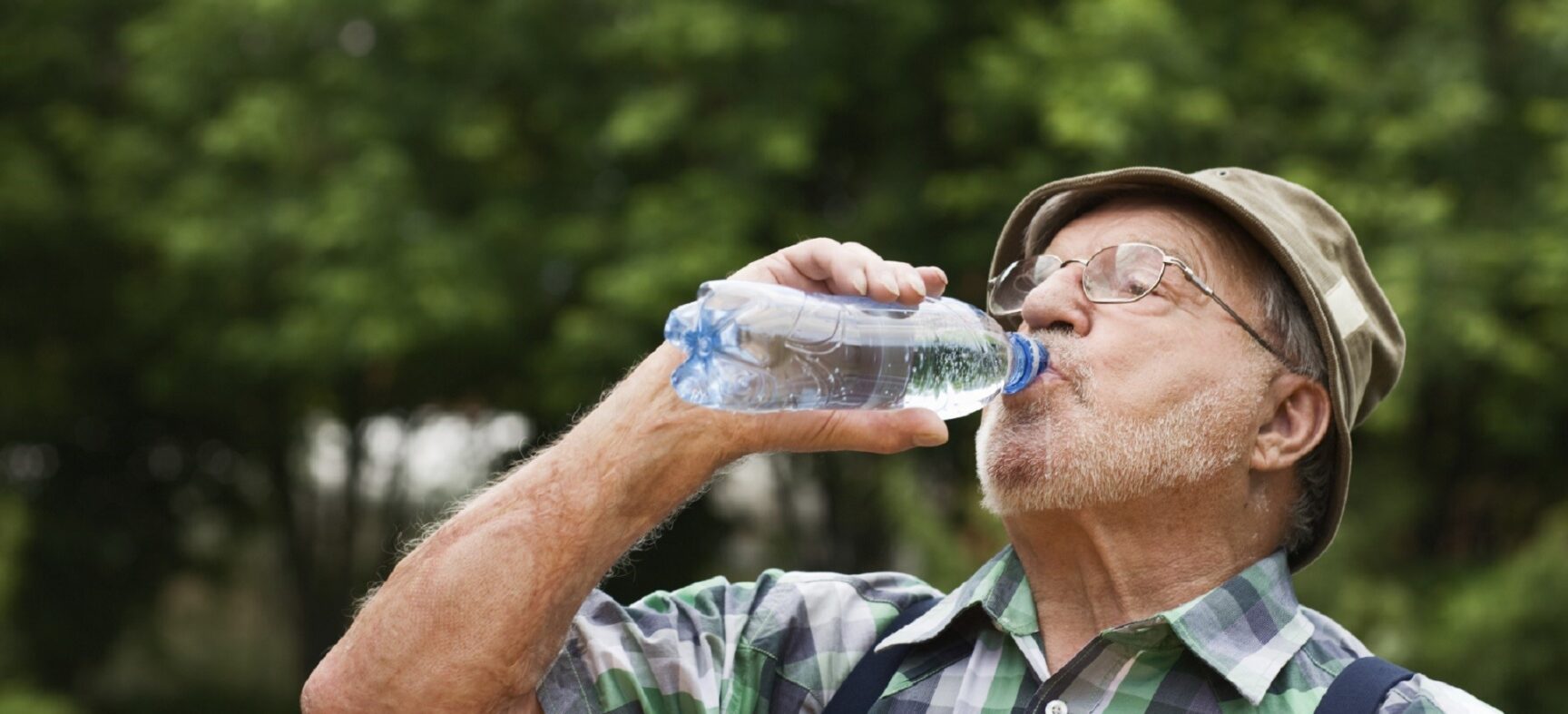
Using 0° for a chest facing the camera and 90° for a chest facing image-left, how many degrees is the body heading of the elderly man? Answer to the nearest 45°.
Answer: approximately 45°
